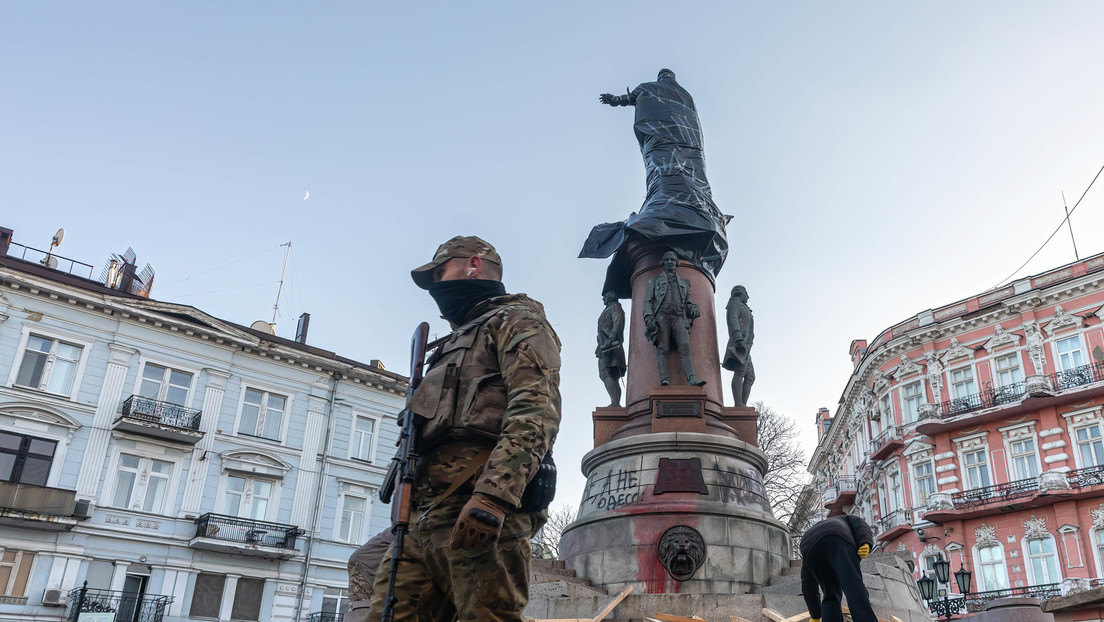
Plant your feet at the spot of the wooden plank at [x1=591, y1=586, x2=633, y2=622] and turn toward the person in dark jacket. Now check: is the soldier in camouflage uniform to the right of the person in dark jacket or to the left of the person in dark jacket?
right

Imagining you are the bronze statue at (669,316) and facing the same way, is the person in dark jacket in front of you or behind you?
in front

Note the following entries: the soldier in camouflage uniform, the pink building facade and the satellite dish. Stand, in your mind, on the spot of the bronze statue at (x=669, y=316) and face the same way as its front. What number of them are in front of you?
1

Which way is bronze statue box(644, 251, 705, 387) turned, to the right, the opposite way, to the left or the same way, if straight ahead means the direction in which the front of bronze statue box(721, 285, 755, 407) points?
to the right

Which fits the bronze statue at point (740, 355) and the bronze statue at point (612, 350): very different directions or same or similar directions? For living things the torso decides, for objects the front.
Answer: very different directions

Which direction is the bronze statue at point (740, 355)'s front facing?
to the viewer's right

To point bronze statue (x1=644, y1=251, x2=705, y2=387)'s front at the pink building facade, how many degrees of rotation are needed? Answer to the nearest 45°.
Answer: approximately 135° to its left

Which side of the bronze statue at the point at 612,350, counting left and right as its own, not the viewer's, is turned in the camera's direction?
left

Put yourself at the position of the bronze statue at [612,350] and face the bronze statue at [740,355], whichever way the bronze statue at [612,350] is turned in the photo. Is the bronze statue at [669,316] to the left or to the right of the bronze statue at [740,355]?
right

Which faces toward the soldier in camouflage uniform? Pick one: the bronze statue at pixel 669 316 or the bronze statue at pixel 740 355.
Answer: the bronze statue at pixel 669 316

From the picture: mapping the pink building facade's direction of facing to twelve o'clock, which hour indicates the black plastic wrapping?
The black plastic wrapping is roughly at 11 o'clock from the pink building facade.

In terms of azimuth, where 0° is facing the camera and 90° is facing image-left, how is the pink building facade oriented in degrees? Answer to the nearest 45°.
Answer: approximately 45°
